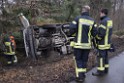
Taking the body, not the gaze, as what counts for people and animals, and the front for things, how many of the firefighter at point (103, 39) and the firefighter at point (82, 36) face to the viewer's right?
0

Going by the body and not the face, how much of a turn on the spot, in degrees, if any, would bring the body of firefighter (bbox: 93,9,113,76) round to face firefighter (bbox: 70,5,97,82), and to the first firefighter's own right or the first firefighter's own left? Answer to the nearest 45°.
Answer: approximately 90° to the first firefighter's own left

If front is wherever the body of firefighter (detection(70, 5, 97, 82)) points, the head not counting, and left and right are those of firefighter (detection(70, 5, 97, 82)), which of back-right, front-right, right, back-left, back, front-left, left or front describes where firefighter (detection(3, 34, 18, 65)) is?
front-left

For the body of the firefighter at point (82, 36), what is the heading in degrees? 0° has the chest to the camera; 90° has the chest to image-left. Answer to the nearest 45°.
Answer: approximately 180°

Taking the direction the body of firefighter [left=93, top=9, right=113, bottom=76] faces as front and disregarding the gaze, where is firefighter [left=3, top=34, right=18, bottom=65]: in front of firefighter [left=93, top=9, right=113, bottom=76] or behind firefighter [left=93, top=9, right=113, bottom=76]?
in front

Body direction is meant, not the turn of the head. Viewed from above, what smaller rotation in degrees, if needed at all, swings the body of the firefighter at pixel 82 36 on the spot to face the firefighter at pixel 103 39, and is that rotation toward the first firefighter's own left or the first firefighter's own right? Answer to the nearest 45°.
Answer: approximately 45° to the first firefighter's own right

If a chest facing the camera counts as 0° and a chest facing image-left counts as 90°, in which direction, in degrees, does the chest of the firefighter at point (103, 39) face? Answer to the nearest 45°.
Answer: approximately 135°
